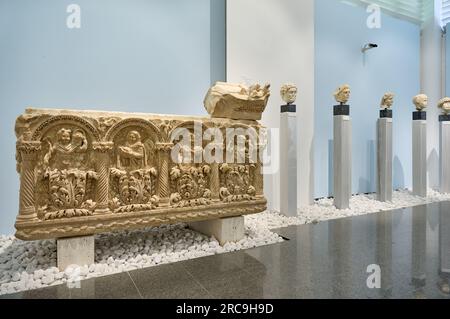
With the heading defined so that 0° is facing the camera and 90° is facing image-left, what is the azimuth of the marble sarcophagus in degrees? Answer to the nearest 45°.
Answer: approximately 315°

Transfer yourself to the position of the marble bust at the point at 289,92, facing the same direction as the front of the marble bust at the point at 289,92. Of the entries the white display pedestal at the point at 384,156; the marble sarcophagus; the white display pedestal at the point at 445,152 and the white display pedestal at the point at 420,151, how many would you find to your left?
3

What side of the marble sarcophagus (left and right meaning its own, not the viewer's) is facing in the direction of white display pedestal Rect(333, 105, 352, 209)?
left

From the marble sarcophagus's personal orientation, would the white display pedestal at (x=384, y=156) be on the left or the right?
on its left
